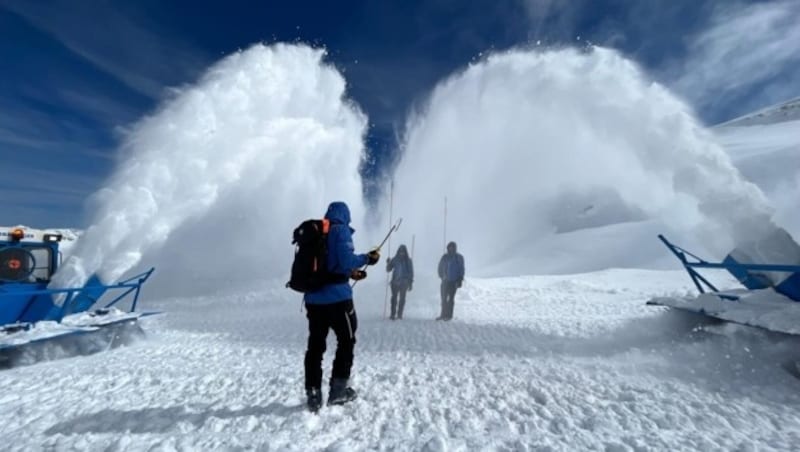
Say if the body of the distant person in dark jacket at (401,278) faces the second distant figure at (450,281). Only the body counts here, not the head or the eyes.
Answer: no

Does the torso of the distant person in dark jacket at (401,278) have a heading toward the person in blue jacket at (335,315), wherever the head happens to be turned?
yes

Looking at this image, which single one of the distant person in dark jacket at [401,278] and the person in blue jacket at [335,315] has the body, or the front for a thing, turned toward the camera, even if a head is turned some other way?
the distant person in dark jacket

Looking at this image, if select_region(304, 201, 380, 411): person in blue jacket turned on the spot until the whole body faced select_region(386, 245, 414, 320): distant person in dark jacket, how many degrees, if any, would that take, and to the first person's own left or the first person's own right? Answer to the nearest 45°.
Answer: approximately 45° to the first person's own left

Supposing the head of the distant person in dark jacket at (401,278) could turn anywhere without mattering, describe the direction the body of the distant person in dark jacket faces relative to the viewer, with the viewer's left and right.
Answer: facing the viewer

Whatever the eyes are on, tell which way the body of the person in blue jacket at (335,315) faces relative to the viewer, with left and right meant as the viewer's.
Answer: facing away from the viewer and to the right of the viewer

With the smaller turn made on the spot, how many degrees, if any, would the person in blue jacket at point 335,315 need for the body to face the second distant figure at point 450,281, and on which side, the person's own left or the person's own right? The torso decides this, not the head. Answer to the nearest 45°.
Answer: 0° — they already face them

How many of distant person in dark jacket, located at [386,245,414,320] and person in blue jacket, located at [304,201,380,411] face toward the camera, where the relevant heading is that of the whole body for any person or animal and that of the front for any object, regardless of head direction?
1
